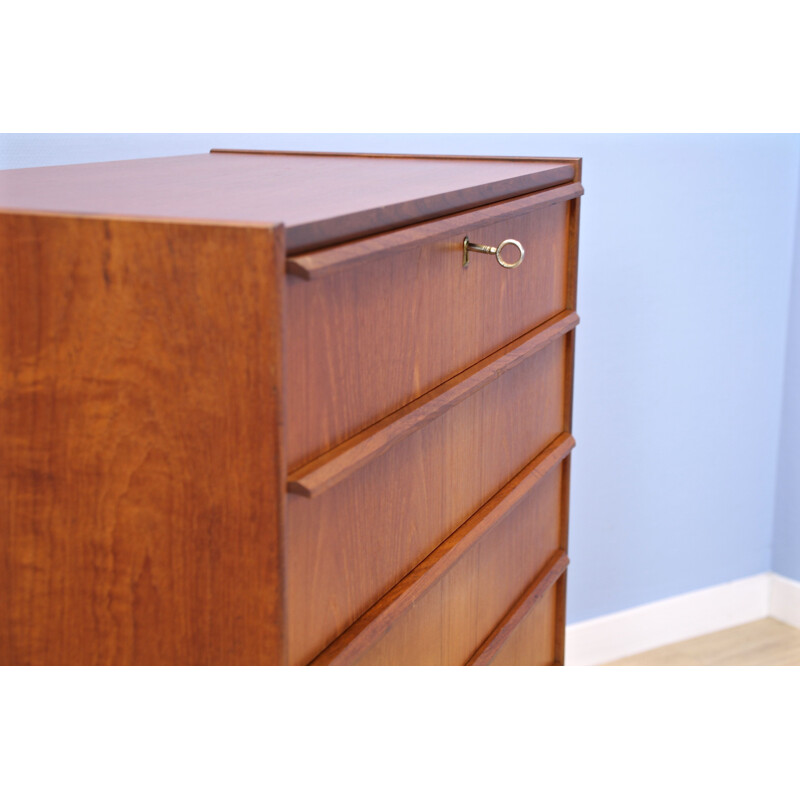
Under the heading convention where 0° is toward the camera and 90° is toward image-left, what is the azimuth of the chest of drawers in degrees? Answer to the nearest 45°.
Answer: approximately 315°
